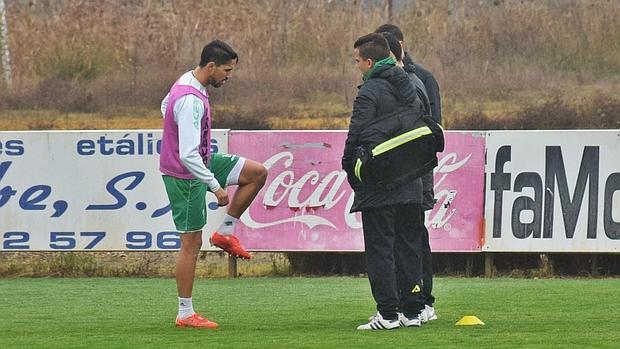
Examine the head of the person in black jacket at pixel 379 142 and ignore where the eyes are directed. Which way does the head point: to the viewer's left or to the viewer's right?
to the viewer's left

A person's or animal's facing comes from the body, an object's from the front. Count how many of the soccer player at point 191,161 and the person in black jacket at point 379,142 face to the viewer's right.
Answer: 1

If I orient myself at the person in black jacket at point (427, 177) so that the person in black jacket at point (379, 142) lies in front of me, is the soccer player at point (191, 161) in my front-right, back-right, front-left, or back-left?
front-right

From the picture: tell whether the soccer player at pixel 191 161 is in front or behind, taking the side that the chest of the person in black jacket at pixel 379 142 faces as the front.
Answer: in front

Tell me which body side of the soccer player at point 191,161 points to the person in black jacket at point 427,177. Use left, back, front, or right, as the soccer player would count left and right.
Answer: front

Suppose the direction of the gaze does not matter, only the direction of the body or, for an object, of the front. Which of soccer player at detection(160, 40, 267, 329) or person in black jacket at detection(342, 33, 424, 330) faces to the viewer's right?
the soccer player

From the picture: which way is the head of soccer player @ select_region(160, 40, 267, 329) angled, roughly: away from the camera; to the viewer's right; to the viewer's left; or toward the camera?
to the viewer's right

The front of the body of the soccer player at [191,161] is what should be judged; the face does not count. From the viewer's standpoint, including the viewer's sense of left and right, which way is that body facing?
facing to the right of the viewer

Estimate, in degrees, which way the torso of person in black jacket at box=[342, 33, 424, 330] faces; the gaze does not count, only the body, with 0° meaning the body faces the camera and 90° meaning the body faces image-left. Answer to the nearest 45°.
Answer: approximately 135°

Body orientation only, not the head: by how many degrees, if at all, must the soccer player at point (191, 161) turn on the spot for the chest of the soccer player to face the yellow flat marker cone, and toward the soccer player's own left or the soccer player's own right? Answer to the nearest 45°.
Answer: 0° — they already face it
